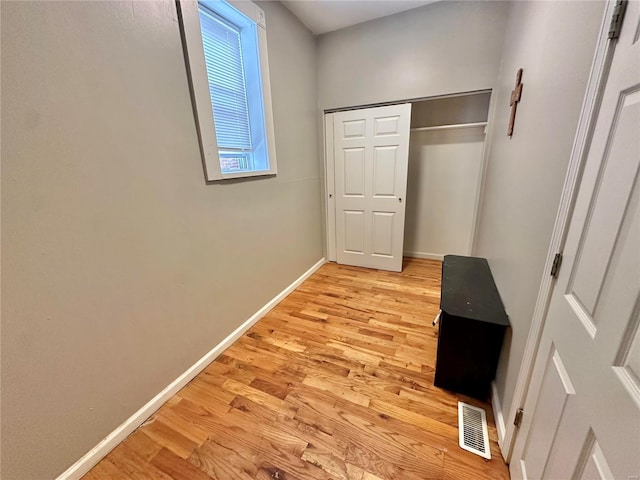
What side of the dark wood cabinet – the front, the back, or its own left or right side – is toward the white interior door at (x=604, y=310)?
left

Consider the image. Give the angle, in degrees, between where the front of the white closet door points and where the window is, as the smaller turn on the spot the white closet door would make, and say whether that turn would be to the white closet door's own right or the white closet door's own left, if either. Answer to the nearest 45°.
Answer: approximately 45° to the white closet door's own right

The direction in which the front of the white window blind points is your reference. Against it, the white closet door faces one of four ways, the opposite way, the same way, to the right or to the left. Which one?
to the right

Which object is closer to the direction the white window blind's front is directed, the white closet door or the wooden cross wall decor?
the wooden cross wall decor

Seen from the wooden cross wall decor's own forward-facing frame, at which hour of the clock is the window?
The window is roughly at 11 o'clock from the wooden cross wall decor.

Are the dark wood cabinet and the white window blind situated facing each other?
yes

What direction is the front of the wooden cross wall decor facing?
to the viewer's left

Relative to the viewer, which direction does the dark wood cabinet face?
to the viewer's left

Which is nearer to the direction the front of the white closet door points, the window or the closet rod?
the window

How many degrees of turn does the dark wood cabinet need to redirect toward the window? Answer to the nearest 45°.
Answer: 0° — it already faces it

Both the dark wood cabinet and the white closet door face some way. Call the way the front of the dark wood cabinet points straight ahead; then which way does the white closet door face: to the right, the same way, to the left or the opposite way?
to the left

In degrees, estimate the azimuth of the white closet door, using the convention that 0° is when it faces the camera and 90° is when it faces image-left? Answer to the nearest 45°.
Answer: approximately 0°

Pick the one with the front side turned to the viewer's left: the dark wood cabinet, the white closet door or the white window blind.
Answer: the dark wood cabinet

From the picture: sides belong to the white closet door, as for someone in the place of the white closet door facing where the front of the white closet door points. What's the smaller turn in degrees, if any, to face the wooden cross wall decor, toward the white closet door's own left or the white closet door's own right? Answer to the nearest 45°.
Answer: approximately 45° to the white closet door's own left
